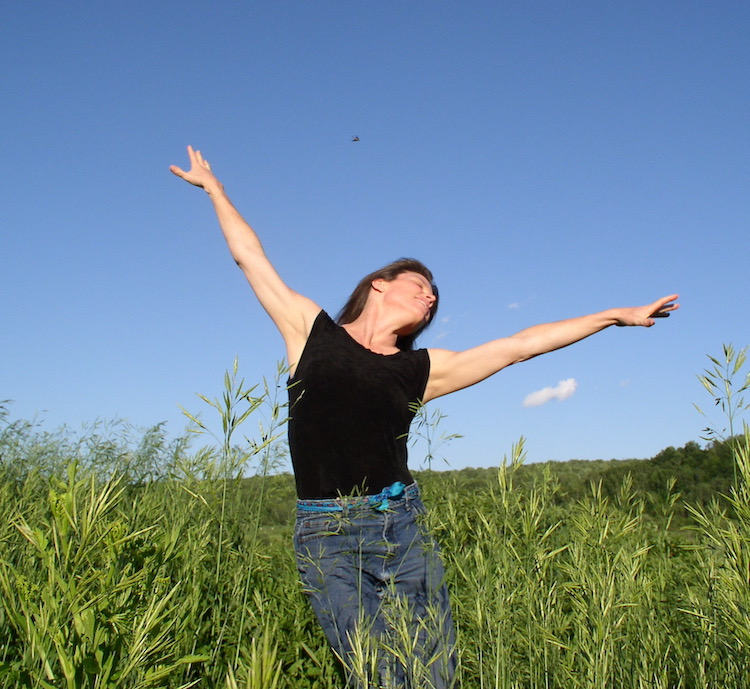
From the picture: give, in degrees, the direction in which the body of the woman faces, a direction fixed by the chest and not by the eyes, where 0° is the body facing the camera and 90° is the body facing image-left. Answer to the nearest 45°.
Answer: approximately 315°
